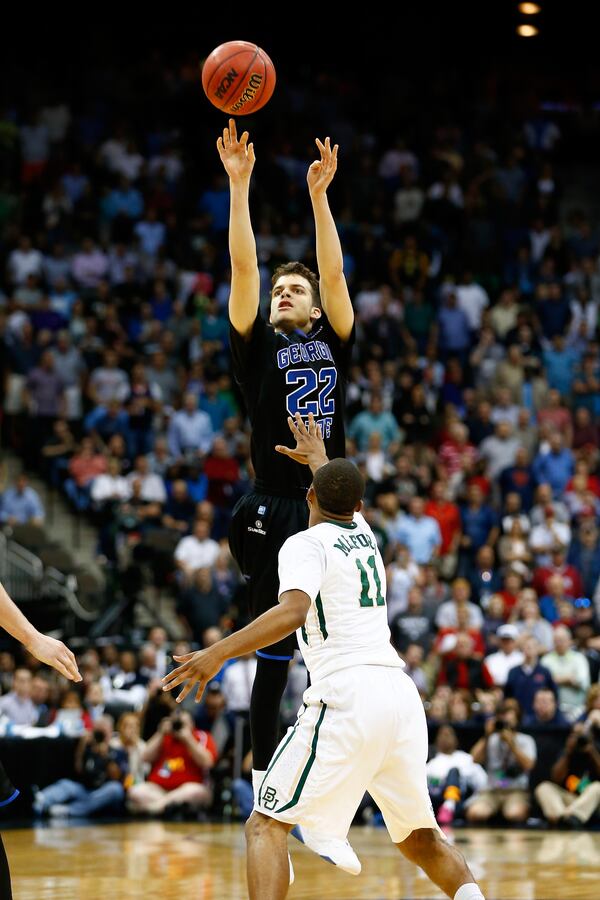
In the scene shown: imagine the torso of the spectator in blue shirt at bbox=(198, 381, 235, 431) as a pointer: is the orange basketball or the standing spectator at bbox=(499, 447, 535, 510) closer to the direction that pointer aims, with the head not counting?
the orange basketball

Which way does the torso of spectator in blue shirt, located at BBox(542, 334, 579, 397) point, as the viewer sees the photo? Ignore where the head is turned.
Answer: toward the camera

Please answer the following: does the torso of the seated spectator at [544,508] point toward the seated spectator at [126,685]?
no

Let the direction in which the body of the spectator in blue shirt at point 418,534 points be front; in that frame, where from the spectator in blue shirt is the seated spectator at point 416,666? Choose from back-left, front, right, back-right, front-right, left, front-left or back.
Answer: front

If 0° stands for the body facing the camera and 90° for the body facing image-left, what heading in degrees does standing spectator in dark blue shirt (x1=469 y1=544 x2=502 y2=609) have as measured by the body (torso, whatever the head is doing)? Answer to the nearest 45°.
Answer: approximately 0°

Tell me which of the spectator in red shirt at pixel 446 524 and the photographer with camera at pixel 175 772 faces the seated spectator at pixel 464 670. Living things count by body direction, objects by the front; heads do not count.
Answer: the spectator in red shirt

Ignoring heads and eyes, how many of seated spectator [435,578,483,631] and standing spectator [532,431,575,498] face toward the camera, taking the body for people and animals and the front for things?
2

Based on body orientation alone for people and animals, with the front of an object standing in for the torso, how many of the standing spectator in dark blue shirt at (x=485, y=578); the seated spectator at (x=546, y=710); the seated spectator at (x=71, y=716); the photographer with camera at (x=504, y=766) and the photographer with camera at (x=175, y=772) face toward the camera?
5

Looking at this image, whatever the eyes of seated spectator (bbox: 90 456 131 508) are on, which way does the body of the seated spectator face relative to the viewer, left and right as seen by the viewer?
facing the viewer

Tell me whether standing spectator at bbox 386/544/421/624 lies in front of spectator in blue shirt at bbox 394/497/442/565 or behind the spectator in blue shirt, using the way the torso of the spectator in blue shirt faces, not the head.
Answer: in front

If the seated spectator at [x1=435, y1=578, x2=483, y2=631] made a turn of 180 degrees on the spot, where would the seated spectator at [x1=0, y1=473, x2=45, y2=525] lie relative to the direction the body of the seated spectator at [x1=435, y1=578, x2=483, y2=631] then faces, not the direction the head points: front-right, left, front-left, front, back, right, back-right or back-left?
left

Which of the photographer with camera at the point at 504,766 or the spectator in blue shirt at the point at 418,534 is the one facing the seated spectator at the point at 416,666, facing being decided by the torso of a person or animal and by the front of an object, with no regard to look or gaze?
the spectator in blue shirt

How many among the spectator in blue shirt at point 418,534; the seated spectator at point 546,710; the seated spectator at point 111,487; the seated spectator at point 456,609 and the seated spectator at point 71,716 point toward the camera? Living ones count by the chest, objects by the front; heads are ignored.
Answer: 5

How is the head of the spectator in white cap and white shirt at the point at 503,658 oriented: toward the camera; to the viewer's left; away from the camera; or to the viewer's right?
toward the camera

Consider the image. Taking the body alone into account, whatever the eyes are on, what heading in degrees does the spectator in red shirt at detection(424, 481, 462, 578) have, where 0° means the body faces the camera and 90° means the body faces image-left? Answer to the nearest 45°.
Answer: approximately 0°

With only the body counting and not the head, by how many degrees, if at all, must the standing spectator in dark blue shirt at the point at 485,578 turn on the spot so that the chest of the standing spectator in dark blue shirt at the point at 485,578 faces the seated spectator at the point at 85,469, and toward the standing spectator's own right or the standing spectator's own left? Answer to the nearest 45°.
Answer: approximately 90° to the standing spectator's own right

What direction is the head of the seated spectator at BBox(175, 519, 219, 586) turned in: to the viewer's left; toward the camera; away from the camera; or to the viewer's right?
toward the camera

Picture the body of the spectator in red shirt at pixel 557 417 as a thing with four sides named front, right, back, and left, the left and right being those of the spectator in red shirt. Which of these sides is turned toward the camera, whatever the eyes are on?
front

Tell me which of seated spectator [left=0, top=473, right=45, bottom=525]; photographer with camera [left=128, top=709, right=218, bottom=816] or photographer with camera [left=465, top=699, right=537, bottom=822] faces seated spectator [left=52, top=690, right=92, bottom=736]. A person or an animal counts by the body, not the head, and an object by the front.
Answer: seated spectator [left=0, top=473, right=45, bottom=525]

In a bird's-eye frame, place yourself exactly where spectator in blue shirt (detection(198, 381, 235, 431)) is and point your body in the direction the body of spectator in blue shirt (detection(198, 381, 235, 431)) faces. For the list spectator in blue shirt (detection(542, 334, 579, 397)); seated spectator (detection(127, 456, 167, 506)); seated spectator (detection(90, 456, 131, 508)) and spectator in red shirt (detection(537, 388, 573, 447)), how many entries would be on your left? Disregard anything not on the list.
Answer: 2

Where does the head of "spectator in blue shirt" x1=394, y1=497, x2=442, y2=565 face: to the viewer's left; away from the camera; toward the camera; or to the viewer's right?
toward the camera
